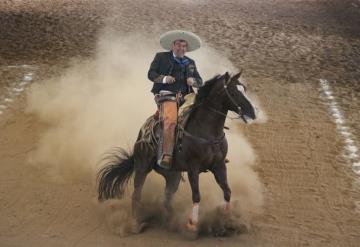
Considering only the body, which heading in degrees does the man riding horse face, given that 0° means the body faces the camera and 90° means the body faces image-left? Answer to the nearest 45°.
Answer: approximately 315°
